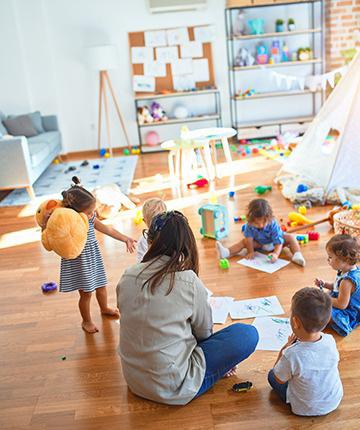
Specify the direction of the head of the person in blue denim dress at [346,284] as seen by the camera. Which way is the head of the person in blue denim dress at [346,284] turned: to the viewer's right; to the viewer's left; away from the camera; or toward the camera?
to the viewer's left

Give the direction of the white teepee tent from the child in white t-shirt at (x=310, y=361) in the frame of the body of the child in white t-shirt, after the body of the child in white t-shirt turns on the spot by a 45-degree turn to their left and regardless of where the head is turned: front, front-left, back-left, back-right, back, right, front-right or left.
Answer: right

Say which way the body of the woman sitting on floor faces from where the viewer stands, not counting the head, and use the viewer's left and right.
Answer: facing away from the viewer and to the right of the viewer

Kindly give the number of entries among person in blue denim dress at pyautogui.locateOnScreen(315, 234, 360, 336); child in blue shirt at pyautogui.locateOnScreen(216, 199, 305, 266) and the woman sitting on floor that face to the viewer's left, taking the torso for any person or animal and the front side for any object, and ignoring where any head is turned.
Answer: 1

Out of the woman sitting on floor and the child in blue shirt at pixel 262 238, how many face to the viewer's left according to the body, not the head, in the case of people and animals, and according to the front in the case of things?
0

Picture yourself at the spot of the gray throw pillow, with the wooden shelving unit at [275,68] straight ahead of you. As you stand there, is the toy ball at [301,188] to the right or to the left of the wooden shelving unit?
right

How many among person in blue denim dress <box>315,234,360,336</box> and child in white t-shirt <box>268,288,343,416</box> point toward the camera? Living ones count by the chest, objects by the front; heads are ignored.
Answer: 0

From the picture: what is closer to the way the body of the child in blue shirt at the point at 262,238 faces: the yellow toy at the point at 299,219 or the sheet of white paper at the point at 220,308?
the sheet of white paper

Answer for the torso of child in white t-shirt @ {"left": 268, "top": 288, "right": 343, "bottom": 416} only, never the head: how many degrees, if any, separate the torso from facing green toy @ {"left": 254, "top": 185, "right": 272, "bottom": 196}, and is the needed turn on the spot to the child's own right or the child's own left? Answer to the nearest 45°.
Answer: approximately 45° to the child's own right

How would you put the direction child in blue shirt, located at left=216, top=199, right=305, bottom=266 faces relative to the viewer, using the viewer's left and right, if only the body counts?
facing the viewer

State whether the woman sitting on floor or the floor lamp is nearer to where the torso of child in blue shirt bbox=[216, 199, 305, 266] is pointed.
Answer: the woman sitting on floor

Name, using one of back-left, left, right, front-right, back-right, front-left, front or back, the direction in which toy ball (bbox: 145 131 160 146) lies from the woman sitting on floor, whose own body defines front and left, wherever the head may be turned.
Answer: front-left

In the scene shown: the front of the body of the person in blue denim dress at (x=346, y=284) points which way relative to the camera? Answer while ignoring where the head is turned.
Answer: to the viewer's left

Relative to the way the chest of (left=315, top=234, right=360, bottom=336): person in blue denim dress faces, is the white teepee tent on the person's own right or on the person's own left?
on the person's own right

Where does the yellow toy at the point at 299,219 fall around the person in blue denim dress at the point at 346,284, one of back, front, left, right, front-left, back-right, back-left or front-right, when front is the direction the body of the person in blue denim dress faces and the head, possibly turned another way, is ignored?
right

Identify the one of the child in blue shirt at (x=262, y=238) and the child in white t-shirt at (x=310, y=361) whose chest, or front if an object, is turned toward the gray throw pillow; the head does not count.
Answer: the child in white t-shirt

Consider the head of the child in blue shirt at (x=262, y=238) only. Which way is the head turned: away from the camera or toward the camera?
toward the camera

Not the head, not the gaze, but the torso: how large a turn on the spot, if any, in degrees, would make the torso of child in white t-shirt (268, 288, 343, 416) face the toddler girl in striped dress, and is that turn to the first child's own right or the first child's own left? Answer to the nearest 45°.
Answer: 0° — they already face them

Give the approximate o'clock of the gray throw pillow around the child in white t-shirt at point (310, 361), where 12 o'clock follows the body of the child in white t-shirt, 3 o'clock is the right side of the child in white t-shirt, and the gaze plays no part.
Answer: The gray throw pillow is roughly at 12 o'clock from the child in white t-shirt.
